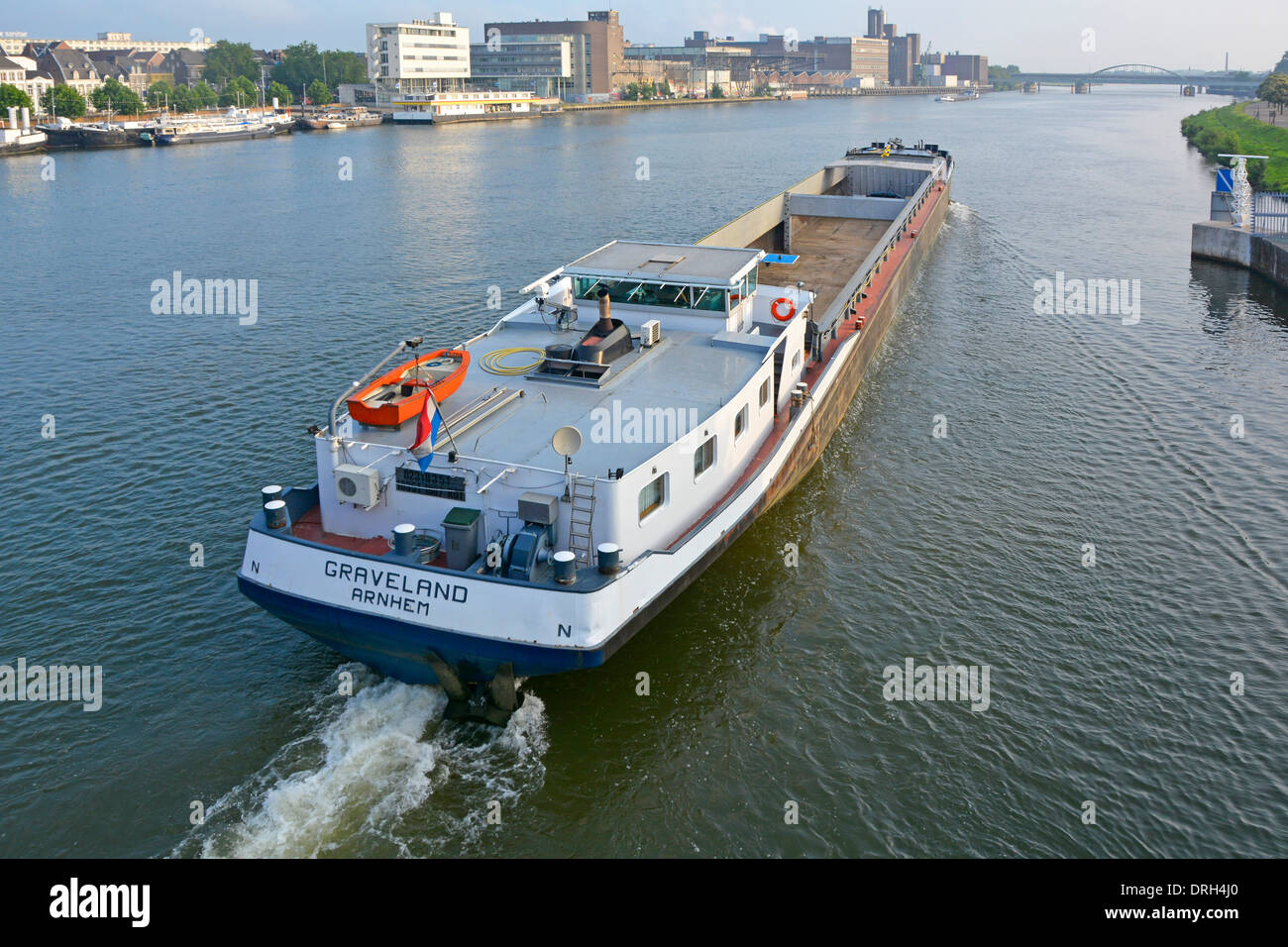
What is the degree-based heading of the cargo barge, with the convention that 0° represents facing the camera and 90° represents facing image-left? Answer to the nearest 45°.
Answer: approximately 225°
